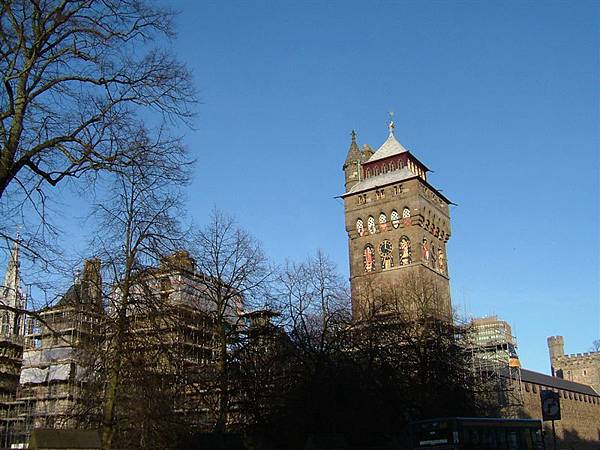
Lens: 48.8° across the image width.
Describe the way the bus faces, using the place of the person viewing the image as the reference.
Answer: facing the viewer and to the left of the viewer
